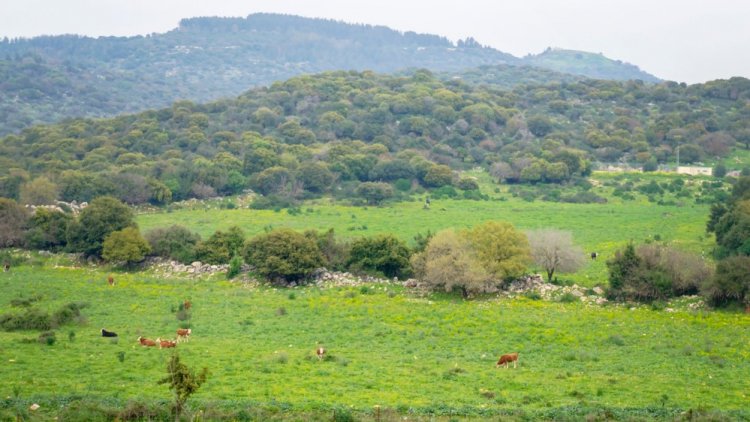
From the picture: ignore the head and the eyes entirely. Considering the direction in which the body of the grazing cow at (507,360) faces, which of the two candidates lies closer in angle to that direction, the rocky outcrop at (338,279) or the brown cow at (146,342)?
the brown cow

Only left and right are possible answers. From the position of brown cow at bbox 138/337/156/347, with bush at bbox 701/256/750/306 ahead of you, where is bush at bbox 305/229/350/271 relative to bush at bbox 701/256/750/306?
left

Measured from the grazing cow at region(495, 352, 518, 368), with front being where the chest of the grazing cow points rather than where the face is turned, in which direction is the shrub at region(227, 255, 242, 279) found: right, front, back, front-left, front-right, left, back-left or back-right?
front-right

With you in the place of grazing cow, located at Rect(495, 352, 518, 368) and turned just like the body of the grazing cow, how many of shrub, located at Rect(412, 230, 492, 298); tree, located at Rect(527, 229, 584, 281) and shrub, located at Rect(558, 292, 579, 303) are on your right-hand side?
3

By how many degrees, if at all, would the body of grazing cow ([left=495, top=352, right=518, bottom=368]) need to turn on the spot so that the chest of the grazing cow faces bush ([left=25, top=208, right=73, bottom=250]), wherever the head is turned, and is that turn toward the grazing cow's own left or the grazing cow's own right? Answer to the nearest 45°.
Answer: approximately 45° to the grazing cow's own right

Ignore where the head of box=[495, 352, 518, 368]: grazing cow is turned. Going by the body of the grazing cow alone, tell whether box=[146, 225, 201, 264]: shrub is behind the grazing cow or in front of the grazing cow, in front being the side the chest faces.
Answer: in front

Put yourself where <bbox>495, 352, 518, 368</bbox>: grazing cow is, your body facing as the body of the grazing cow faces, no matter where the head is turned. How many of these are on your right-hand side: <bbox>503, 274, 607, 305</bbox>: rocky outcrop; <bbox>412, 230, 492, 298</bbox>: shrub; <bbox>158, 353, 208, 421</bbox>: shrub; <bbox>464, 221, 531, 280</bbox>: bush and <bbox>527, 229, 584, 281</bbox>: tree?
4

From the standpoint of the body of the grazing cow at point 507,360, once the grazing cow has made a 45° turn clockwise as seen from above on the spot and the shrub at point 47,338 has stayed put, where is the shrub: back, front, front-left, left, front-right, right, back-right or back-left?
front-left

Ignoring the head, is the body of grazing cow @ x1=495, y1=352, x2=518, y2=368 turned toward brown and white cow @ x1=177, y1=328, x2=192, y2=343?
yes

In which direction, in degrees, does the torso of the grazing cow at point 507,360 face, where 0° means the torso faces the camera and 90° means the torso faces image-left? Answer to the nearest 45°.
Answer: approximately 90°

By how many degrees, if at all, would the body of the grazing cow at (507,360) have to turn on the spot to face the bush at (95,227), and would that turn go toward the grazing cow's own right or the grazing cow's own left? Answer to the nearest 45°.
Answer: approximately 45° to the grazing cow's own right

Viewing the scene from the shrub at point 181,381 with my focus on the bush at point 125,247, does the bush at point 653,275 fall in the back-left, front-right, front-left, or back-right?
front-right

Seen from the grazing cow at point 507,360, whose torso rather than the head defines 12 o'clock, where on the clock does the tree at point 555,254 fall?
The tree is roughly at 3 o'clock from the grazing cow.

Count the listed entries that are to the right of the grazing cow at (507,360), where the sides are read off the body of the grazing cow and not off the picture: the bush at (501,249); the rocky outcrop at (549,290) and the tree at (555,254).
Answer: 3

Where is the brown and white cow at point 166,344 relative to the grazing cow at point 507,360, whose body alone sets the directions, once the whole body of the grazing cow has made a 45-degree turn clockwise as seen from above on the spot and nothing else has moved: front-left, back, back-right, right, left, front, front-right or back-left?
front-left

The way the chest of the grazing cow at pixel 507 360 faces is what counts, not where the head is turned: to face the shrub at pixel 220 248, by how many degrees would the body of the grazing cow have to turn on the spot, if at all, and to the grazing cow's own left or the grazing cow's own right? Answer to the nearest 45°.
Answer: approximately 45° to the grazing cow's own right

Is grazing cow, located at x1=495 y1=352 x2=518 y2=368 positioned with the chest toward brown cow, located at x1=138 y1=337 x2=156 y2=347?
yes

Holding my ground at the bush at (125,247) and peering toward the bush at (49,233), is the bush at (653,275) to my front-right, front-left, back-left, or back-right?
back-right

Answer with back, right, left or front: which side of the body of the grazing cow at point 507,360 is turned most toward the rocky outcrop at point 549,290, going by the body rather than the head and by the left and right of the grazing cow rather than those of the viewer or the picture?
right

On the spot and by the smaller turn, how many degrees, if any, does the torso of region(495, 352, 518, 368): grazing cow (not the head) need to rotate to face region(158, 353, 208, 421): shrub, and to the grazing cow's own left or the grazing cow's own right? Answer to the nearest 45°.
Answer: approximately 45° to the grazing cow's own left
